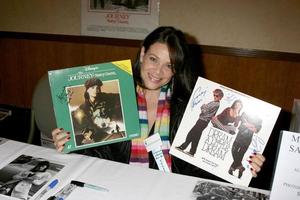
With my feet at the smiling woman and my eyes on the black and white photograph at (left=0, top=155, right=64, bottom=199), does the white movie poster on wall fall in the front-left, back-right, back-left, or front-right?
back-right

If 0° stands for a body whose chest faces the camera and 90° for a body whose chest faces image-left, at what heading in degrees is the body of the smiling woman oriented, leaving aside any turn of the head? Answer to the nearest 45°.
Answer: approximately 0°

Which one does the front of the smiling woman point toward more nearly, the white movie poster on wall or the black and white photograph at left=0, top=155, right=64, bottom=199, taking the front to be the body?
the black and white photograph

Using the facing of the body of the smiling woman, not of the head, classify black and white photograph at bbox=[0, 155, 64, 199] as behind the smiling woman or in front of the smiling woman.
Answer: in front

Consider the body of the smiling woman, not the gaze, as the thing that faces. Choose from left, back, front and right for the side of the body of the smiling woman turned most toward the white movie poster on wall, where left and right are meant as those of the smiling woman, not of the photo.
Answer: back
